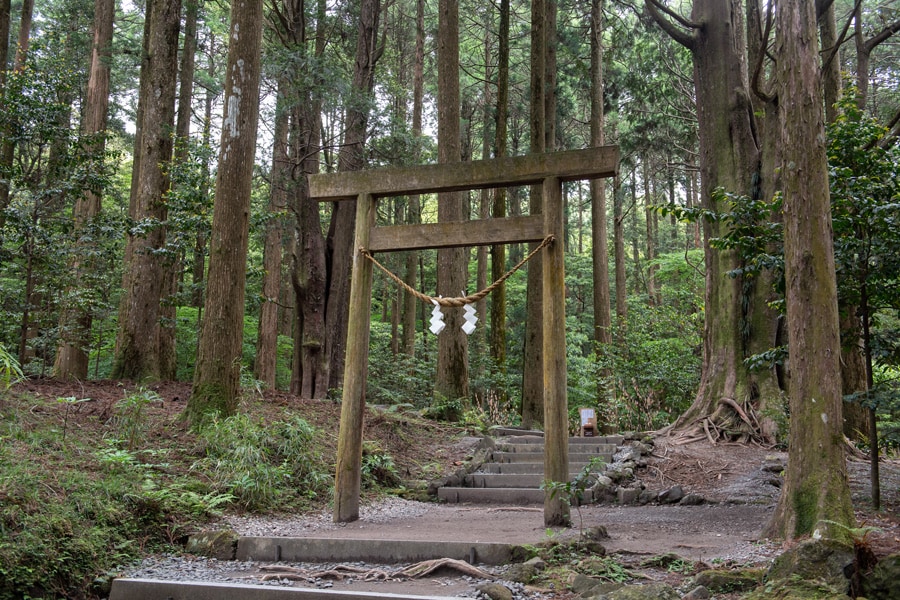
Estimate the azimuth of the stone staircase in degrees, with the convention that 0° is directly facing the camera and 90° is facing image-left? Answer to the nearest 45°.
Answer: approximately 0°

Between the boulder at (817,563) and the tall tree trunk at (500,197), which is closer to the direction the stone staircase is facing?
the boulder

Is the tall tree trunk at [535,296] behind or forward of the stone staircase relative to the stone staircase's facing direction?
behind

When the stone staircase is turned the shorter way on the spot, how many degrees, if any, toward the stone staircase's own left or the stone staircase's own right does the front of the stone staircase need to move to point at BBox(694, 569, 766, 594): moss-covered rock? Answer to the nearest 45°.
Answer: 0° — it already faces it

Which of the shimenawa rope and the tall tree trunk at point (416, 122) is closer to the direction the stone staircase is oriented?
the shimenawa rope

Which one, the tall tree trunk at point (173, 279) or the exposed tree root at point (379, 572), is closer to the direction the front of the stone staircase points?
the exposed tree root

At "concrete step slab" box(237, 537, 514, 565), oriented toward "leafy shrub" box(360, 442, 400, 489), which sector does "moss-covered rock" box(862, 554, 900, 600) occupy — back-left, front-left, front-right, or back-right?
back-right

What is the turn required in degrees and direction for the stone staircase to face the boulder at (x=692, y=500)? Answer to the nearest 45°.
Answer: approximately 45° to its left

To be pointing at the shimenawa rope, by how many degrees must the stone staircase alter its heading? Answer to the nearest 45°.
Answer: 0° — it already faces it

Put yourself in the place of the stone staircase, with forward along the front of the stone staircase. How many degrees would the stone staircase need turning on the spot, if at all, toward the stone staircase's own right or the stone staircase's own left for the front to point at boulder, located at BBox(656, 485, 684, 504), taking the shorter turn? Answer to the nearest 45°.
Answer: approximately 45° to the stone staircase's own left

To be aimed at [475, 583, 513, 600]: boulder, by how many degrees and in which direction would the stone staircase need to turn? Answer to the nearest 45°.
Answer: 0° — it already faces it
